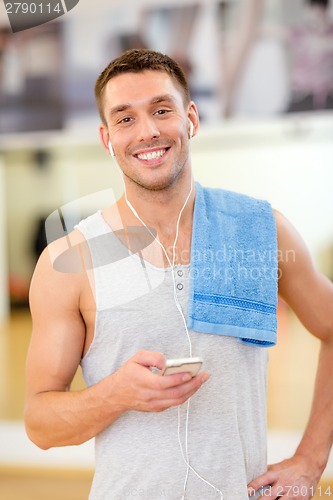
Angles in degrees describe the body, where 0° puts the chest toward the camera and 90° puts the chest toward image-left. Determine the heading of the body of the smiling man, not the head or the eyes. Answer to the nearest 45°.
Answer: approximately 0°
